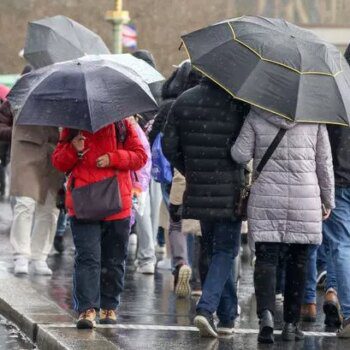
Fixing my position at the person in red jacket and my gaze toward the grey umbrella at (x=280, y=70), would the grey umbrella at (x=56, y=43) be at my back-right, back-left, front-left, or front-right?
back-left

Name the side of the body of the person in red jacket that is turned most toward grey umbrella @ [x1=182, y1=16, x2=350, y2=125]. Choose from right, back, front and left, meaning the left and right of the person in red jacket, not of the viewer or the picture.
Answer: left

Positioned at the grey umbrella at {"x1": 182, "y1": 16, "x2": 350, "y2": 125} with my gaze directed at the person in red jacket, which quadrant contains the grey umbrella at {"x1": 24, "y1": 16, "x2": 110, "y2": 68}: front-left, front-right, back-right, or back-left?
front-right

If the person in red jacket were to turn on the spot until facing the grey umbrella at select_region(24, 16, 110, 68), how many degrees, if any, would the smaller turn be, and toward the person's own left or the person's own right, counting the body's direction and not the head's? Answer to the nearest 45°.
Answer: approximately 180°

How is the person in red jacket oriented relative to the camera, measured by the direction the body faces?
toward the camera
